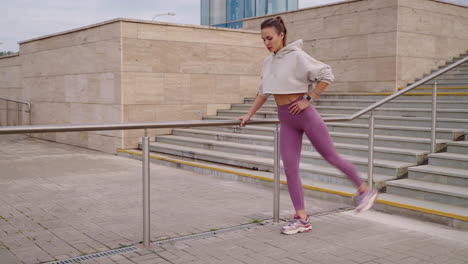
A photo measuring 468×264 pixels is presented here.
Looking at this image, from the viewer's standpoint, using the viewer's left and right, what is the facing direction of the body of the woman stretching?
facing the viewer and to the left of the viewer

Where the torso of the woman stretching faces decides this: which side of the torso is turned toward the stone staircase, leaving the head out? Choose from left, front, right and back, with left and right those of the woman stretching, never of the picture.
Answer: back

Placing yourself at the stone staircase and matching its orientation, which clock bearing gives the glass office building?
The glass office building is roughly at 4 o'clock from the stone staircase.

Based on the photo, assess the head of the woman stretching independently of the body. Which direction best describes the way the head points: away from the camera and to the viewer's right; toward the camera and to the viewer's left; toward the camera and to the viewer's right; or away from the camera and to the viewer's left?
toward the camera and to the viewer's left

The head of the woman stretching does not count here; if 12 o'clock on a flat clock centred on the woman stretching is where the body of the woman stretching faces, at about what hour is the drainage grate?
The drainage grate is roughly at 1 o'clock from the woman stretching.

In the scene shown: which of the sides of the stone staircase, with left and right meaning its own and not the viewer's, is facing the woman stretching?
front

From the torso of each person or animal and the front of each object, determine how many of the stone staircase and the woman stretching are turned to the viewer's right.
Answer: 0

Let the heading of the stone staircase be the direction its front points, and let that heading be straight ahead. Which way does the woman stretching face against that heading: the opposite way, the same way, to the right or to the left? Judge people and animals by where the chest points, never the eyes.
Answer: the same way

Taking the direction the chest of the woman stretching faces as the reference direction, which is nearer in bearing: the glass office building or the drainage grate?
the drainage grate

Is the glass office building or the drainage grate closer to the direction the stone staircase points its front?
the drainage grate

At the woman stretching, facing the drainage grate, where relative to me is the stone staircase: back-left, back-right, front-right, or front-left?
back-right

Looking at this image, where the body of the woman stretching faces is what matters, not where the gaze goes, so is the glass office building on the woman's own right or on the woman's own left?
on the woman's own right

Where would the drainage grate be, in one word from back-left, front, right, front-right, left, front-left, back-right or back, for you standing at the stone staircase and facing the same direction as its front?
front
